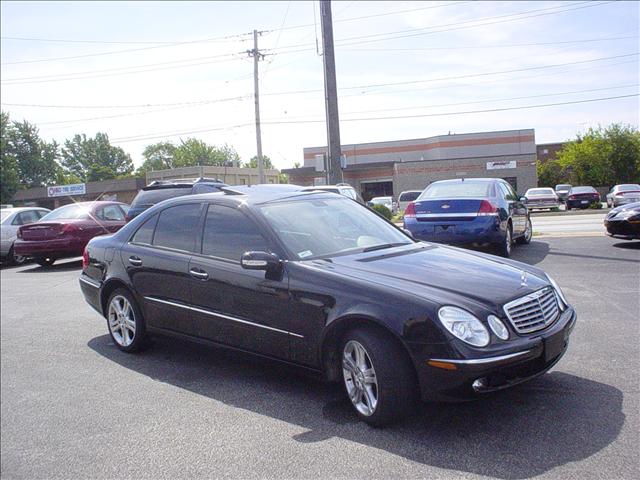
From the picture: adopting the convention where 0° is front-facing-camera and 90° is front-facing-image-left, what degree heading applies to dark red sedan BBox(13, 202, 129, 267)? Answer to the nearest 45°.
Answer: approximately 225°

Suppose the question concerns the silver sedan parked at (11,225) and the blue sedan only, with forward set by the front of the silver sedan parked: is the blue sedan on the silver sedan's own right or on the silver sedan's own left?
on the silver sedan's own right

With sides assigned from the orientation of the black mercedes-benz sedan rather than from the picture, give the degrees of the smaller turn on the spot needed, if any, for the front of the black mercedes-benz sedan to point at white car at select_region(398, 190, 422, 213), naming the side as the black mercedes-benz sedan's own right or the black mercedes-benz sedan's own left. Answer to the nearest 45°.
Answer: approximately 135° to the black mercedes-benz sedan's own left

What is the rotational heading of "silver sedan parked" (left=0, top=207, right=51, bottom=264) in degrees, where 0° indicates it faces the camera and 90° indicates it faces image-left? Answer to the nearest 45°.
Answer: approximately 225°

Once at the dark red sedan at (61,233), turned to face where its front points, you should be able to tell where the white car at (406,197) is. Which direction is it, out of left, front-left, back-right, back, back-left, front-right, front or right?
front

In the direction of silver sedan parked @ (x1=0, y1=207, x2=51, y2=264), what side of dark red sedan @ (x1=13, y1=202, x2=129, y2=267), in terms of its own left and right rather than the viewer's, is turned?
left

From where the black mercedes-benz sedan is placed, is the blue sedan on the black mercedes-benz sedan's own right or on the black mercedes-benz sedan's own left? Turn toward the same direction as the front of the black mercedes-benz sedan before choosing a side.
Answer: on the black mercedes-benz sedan's own left

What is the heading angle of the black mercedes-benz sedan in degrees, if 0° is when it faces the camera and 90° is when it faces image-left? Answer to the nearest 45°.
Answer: approximately 315°

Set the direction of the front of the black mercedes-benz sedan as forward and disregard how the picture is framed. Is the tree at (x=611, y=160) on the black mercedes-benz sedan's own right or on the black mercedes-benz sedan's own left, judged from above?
on the black mercedes-benz sedan's own left

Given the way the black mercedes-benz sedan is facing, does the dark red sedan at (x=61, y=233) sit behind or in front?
behind

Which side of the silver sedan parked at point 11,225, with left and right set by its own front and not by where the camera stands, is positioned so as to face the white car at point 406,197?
front

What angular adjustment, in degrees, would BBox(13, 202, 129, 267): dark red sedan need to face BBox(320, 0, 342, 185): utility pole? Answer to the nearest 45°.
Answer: approximately 45° to its right

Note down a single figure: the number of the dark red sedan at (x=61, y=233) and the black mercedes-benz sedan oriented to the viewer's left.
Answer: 0

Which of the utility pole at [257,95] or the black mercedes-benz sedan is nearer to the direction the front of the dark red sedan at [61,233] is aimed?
the utility pole

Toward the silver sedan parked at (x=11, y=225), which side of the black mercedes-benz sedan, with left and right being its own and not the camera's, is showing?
back

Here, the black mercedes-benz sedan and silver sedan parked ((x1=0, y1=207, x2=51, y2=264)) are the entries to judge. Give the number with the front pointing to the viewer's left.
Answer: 0
